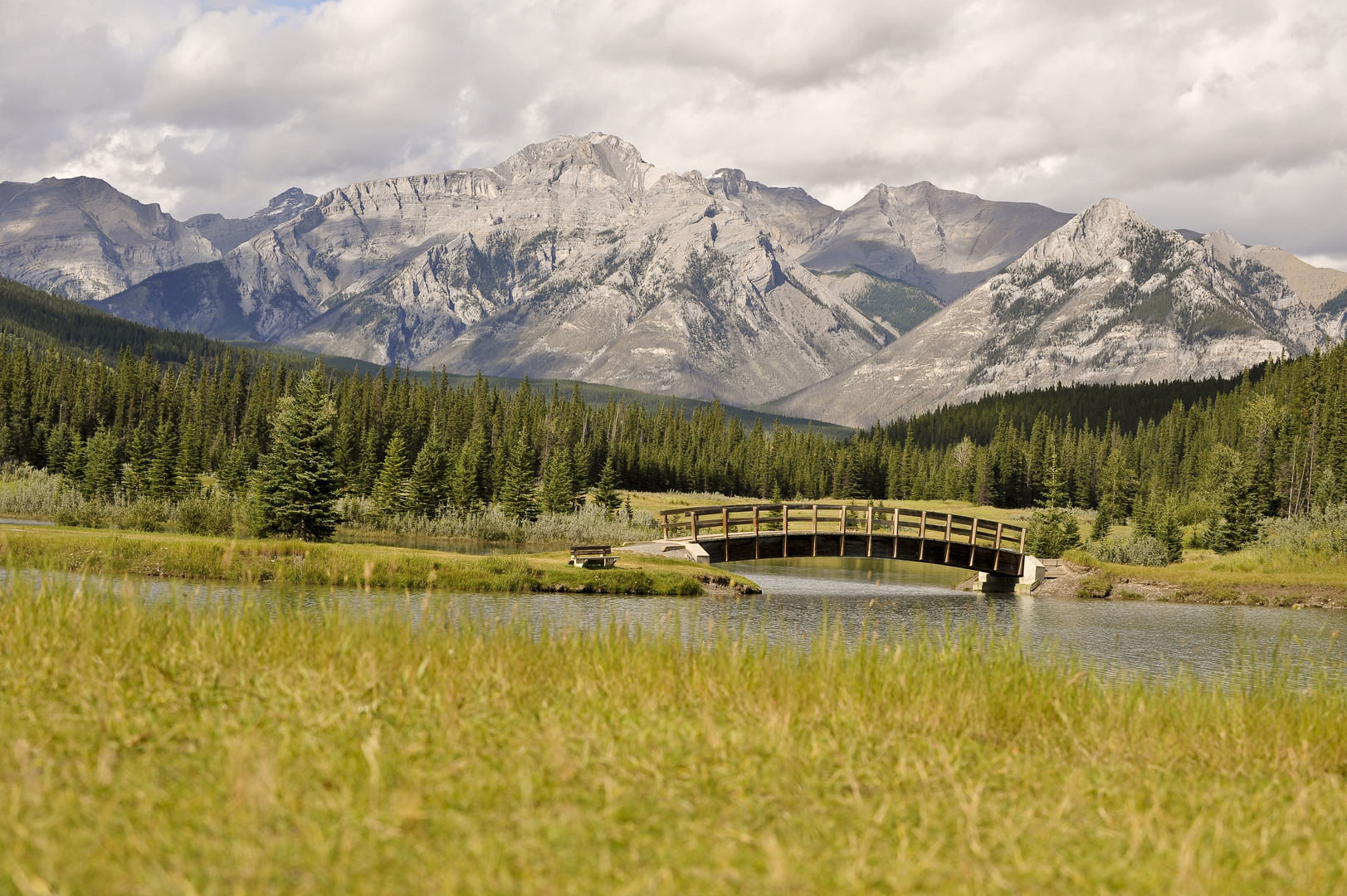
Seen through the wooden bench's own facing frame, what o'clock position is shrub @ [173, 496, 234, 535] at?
The shrub is roughly at 4 o'clock from the wooden bench.

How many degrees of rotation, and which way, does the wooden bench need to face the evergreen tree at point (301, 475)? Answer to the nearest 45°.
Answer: approximately 135° to its right

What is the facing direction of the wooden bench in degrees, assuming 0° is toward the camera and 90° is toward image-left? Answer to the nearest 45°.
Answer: approximately 0°

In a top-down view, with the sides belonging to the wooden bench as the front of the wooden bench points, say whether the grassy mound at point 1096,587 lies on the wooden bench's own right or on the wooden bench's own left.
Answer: on the wooden bench's own left
